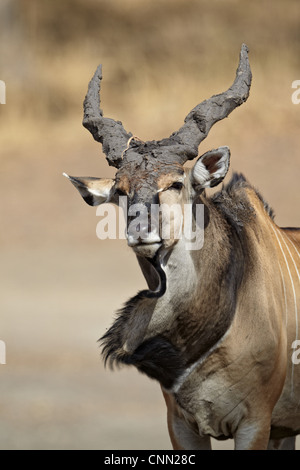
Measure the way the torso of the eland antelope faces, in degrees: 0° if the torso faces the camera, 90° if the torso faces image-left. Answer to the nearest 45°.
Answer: approximately 45°
